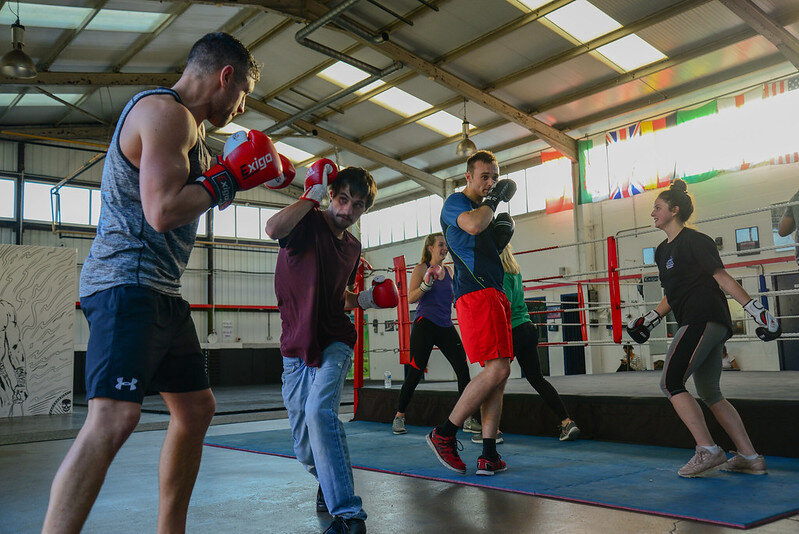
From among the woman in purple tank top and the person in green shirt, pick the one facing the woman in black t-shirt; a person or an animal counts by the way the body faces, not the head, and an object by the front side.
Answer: the woman in purple tank top

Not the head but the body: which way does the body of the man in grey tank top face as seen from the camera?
to the viewer's right

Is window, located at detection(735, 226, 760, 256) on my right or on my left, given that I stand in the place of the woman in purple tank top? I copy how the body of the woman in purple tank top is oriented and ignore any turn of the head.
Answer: on my left

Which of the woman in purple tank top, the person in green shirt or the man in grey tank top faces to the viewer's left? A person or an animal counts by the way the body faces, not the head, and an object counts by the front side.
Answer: the person in green shirt

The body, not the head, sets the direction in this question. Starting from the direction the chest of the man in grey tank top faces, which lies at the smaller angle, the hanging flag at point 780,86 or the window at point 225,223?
the hanging flag

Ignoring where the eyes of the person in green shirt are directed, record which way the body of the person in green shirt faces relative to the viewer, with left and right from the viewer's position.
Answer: facing to the left of the viewer

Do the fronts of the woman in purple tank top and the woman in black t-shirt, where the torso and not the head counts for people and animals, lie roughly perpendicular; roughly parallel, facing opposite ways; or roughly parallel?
roughly perpendicular

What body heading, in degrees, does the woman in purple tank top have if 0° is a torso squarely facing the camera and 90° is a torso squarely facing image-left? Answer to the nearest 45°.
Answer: approximately 315°

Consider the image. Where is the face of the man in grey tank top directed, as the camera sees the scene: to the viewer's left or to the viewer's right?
to the viewer's right
